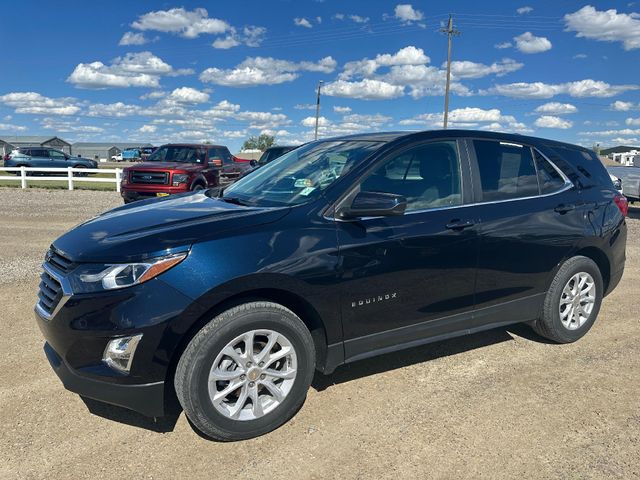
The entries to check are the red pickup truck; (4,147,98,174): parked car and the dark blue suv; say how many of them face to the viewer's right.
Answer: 1

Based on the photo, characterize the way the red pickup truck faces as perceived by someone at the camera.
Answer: facing the viewer and to the left of the viewer

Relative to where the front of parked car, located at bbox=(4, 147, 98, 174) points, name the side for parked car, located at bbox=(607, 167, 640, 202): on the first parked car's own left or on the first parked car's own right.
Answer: on the first parked car's own right

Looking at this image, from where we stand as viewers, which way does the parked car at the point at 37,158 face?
facing to the right of the viewer

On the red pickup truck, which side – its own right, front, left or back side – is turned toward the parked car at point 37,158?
right

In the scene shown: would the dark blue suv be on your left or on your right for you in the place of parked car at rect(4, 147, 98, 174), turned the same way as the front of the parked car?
on your right

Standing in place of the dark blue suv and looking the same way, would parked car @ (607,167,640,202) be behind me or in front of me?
behind

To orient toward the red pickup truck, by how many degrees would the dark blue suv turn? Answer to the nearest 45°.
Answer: approximately 135° to its right

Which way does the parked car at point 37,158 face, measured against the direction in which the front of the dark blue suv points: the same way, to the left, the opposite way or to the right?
the opposite way

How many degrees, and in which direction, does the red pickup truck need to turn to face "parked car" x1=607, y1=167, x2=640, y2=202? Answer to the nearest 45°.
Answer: approximately 135° to its left

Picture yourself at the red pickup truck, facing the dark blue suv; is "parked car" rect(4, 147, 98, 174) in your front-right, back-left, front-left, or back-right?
back-right
